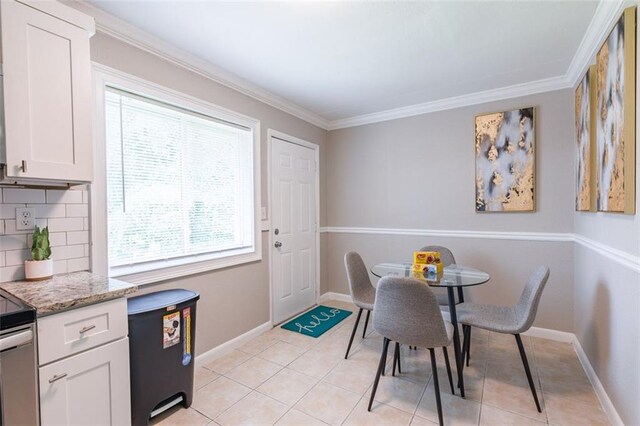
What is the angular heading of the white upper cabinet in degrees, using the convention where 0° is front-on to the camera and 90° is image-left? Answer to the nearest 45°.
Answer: approximately 315°

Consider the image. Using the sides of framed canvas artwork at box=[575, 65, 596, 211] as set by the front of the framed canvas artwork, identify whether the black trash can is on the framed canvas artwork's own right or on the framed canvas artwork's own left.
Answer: on the framed canvas artwork's own left

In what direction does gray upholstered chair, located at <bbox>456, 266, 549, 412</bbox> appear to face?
to the viewer's left

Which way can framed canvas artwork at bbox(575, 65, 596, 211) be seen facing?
to the viewer's left
